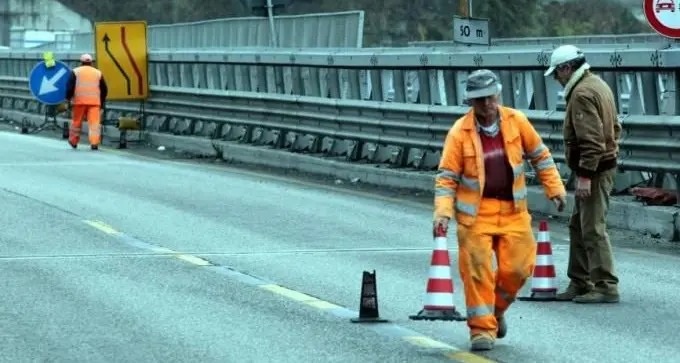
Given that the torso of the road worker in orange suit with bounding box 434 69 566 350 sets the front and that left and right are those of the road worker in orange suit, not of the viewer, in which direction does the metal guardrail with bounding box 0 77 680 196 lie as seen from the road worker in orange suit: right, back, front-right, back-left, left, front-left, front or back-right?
back

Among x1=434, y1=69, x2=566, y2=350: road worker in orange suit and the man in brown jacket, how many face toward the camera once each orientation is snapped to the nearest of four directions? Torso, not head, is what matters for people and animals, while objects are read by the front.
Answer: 1

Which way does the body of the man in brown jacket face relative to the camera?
to the viewer's left

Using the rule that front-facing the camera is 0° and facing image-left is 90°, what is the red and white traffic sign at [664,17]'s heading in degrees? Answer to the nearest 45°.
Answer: approximately 0°

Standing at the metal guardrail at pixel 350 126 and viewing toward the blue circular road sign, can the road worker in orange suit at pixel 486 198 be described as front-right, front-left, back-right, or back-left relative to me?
back-left

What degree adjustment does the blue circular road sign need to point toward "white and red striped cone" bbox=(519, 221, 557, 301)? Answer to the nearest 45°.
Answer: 0° — it already faces it

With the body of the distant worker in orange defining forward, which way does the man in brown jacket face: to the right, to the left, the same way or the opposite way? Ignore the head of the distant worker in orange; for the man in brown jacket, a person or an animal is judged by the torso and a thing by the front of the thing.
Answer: to the left

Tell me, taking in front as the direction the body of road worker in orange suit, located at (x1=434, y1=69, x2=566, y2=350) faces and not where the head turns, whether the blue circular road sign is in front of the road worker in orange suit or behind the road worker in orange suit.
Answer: behind
